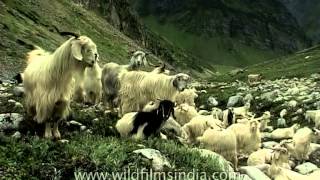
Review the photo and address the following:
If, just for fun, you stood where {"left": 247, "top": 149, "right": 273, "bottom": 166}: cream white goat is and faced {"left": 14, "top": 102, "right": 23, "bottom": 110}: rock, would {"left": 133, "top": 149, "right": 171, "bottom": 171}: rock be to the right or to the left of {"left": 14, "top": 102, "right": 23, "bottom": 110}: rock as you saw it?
left
